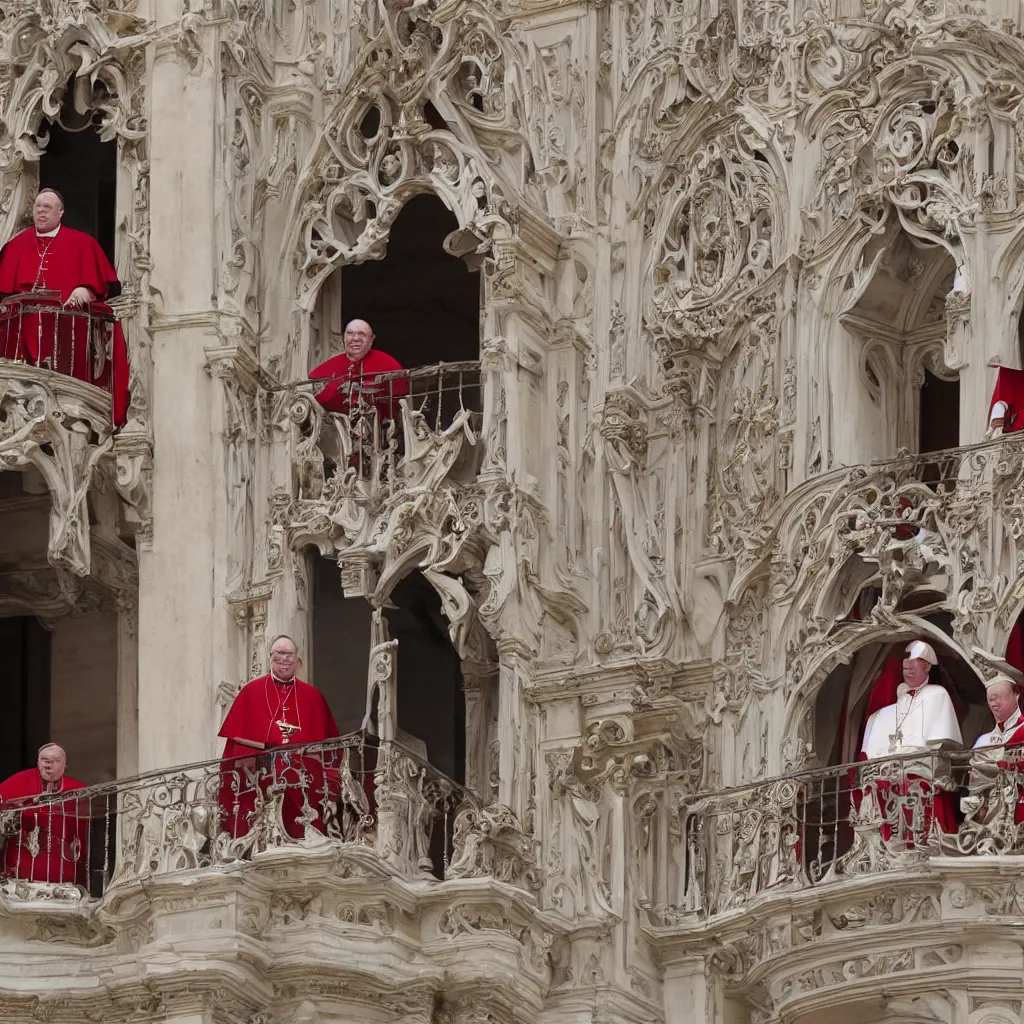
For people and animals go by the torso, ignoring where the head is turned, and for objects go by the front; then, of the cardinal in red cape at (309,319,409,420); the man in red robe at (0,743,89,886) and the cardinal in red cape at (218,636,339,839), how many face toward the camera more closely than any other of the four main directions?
3

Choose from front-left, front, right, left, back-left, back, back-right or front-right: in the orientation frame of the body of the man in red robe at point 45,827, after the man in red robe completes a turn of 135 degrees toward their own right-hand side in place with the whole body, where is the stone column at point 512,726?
back-right

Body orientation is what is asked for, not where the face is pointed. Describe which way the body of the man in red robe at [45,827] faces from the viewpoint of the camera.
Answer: toward the camera

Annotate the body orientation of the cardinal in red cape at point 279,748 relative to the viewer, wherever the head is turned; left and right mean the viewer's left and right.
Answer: facing the viewer

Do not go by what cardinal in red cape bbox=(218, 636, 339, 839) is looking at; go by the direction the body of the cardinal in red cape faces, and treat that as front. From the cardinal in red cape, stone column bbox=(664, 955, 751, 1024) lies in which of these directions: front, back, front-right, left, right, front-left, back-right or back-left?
left

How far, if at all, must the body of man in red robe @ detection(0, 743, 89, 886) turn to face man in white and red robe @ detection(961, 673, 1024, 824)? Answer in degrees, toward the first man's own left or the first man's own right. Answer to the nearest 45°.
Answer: approximately 45° to the first man's own left

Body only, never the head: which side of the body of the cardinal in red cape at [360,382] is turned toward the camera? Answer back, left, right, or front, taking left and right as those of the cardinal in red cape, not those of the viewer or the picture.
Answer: front

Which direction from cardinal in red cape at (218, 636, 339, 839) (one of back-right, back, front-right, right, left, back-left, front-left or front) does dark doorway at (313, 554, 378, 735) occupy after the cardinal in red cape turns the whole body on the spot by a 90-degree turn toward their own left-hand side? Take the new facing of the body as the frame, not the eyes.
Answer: left

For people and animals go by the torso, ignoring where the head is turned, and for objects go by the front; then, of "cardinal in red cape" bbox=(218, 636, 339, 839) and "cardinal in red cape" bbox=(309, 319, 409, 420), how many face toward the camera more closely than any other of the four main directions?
2

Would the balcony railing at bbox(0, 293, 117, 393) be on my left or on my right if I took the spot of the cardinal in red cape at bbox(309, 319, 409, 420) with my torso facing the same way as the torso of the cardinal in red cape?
on my right
